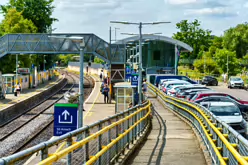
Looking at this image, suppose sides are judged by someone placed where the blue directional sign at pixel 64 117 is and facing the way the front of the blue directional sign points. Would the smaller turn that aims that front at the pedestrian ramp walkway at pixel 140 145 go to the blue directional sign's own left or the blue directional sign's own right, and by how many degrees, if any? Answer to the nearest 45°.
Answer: approximately 45° to the blue directional sign's own left

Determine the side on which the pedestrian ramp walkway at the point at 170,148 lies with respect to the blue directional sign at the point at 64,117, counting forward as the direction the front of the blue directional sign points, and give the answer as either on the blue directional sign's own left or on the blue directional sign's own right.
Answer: on the blue directional sign's own left

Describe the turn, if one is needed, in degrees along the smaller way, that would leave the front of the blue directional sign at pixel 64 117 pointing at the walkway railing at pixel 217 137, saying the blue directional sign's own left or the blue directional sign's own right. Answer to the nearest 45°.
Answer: approximately 45° to the blue directional sign's own left

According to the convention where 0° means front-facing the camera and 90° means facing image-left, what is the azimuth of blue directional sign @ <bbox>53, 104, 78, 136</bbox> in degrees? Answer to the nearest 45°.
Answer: approximately 0°

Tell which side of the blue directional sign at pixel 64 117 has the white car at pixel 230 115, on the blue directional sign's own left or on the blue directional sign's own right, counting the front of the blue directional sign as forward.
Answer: on the blue directional sign's own left

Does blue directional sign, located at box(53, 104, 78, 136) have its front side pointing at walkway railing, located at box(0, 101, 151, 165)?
yes
